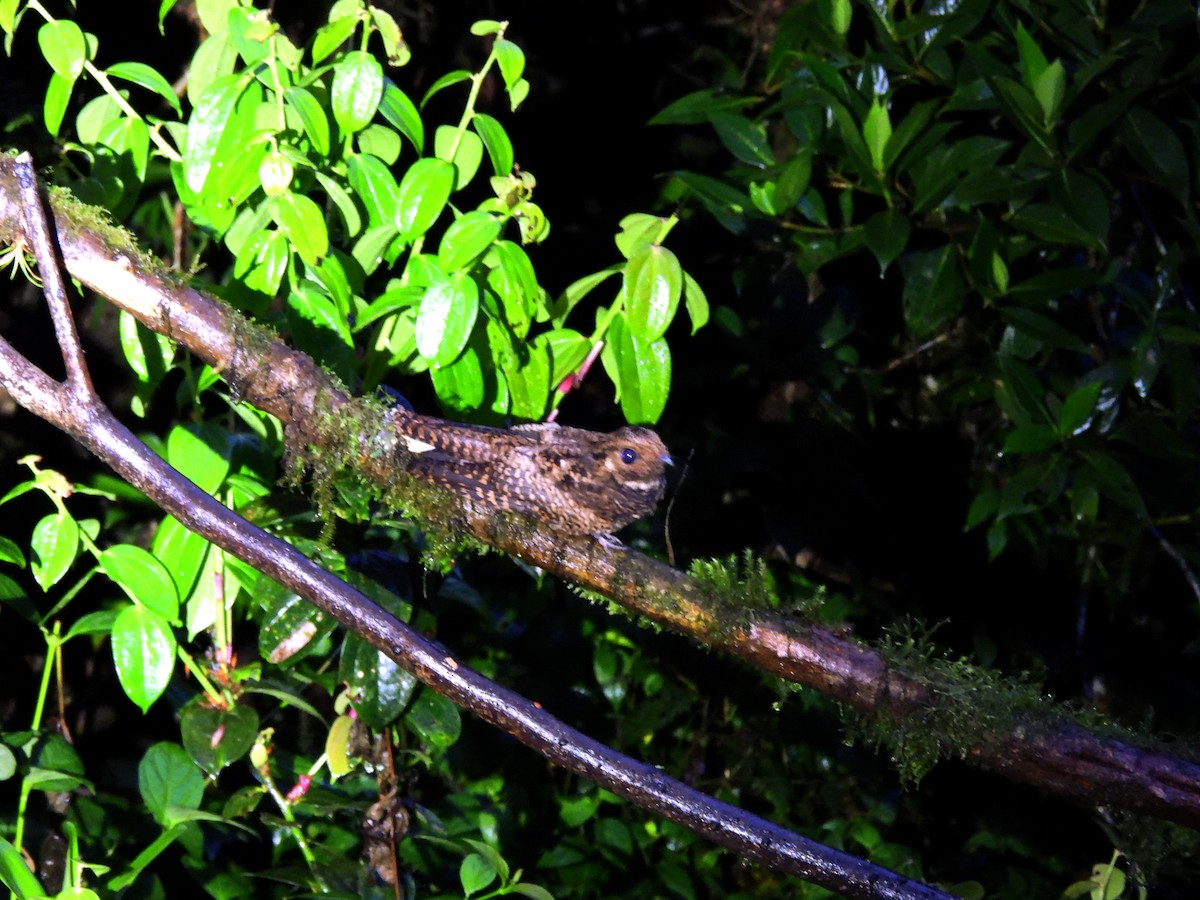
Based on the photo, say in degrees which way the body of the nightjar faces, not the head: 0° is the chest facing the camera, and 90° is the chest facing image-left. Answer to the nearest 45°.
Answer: approximately 270°
